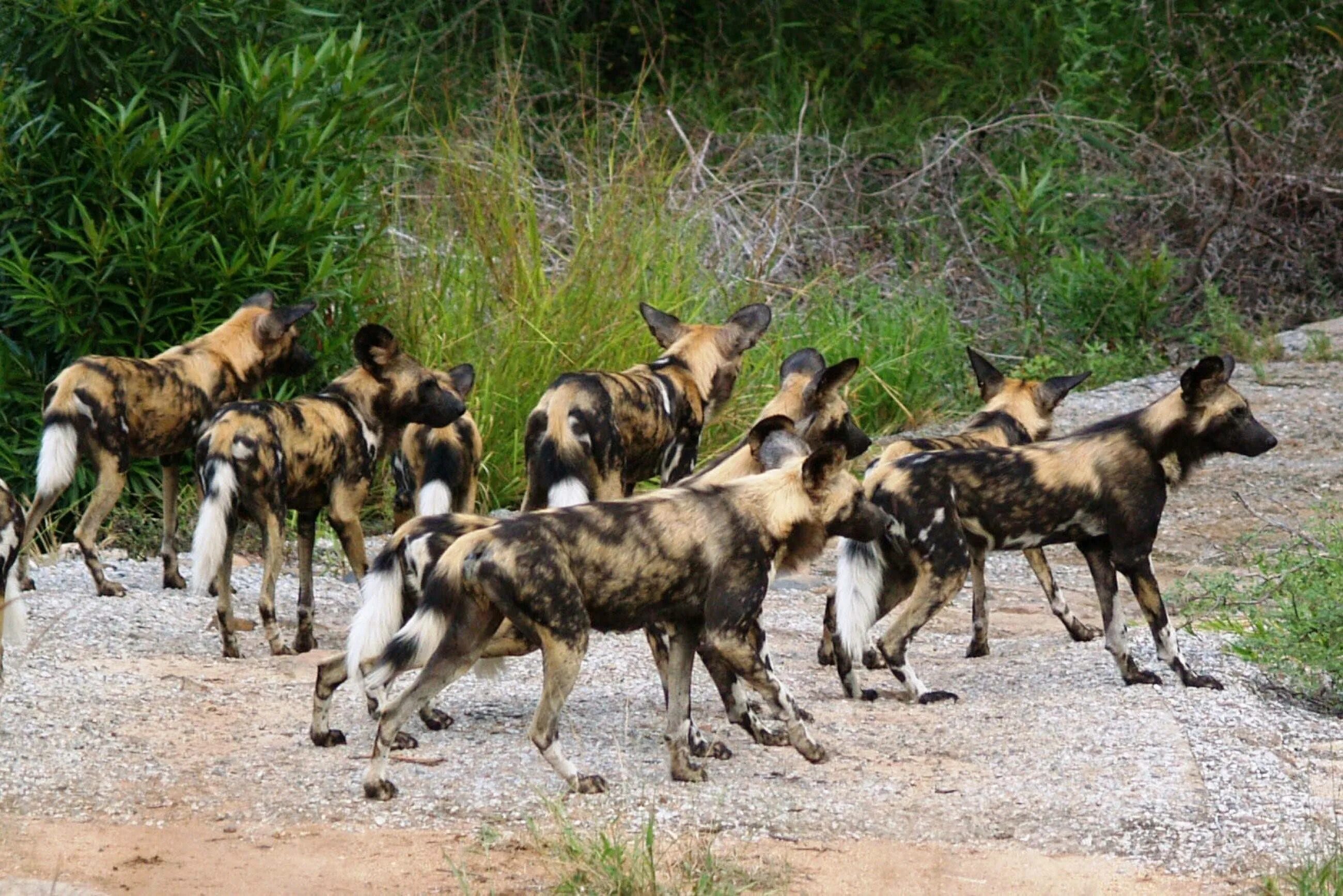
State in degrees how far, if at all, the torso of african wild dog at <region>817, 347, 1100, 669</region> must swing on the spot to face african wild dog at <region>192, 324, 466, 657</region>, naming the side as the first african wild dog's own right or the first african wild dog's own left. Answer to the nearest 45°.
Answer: approximately 135° to the first african wild dog's own left

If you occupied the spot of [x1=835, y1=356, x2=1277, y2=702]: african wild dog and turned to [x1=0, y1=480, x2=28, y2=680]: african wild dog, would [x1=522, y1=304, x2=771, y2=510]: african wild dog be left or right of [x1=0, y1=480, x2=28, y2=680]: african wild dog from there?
right

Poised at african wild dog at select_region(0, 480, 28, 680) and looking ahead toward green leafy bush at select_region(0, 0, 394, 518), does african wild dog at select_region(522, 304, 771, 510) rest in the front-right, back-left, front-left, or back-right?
front-right

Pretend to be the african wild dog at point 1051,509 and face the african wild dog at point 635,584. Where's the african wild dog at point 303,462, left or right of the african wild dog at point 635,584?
right

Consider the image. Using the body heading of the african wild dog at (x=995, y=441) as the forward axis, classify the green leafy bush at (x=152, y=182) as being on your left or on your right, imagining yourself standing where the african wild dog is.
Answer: on your left

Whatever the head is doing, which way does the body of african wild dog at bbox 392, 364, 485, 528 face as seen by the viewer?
away from the camera

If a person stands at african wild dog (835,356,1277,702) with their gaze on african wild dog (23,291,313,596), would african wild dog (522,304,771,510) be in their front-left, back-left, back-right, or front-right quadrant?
front-right

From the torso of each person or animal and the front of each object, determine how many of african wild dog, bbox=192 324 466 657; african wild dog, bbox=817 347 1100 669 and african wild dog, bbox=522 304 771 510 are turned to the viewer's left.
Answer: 0

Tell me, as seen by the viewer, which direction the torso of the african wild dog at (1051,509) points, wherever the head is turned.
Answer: to the viewer's right

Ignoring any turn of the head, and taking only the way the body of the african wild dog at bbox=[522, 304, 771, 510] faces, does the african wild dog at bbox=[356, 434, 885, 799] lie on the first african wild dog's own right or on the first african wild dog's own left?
on the first african wild dog's own right

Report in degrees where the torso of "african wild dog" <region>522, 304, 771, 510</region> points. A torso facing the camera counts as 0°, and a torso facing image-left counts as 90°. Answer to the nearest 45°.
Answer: approximately 225°

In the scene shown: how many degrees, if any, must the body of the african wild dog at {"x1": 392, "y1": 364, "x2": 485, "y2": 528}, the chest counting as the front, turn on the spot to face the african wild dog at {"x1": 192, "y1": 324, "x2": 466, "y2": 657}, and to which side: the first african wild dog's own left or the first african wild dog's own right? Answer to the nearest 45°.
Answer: approximately 135° to the first african wild dog's own left

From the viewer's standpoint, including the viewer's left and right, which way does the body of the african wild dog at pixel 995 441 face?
facing away from the viewer and to the right of the viewer
